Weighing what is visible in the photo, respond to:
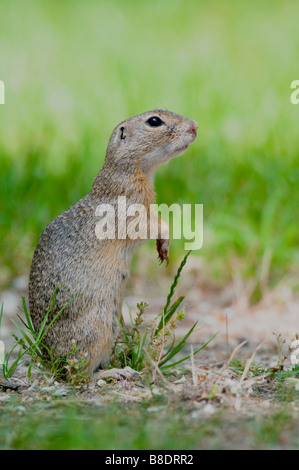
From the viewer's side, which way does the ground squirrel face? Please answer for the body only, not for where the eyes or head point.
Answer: to the viewer's right
